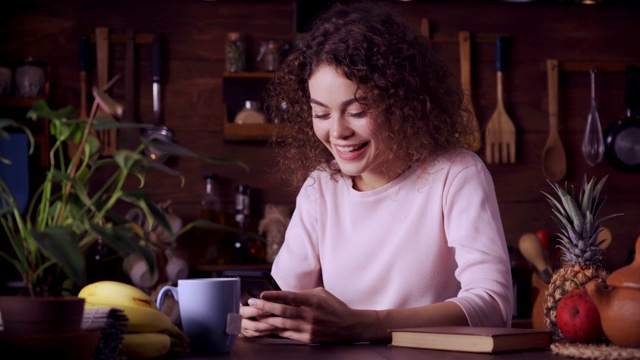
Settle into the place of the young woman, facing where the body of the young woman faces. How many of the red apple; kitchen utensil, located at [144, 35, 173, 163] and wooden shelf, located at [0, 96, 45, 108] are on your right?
2

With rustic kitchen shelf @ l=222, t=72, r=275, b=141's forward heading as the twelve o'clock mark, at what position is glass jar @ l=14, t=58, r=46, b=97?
The glass jar is roughly at 3 o'clock from the rustic kitchen shelf.

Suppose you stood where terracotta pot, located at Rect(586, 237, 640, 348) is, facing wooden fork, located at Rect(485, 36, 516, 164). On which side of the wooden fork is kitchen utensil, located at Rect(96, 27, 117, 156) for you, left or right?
left

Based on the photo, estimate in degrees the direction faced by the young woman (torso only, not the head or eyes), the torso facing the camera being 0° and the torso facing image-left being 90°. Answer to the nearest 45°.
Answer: approximately 45°

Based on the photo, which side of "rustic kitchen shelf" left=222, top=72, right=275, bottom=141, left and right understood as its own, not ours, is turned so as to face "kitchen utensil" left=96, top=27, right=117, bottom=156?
right

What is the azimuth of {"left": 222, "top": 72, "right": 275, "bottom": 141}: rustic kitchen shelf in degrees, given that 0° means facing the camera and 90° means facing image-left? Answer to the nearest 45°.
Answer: approximately 0°

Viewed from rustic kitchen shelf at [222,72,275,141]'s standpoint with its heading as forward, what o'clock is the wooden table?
The wooden table is roughly at 12 o'clock from the rustic kitchen shelf.

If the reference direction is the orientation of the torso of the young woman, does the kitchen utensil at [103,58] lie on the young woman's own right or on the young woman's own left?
on the young woman's own right

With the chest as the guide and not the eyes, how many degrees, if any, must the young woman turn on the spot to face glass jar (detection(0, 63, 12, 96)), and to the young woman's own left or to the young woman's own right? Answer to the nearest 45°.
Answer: approximately 90° to the young woman's own right
